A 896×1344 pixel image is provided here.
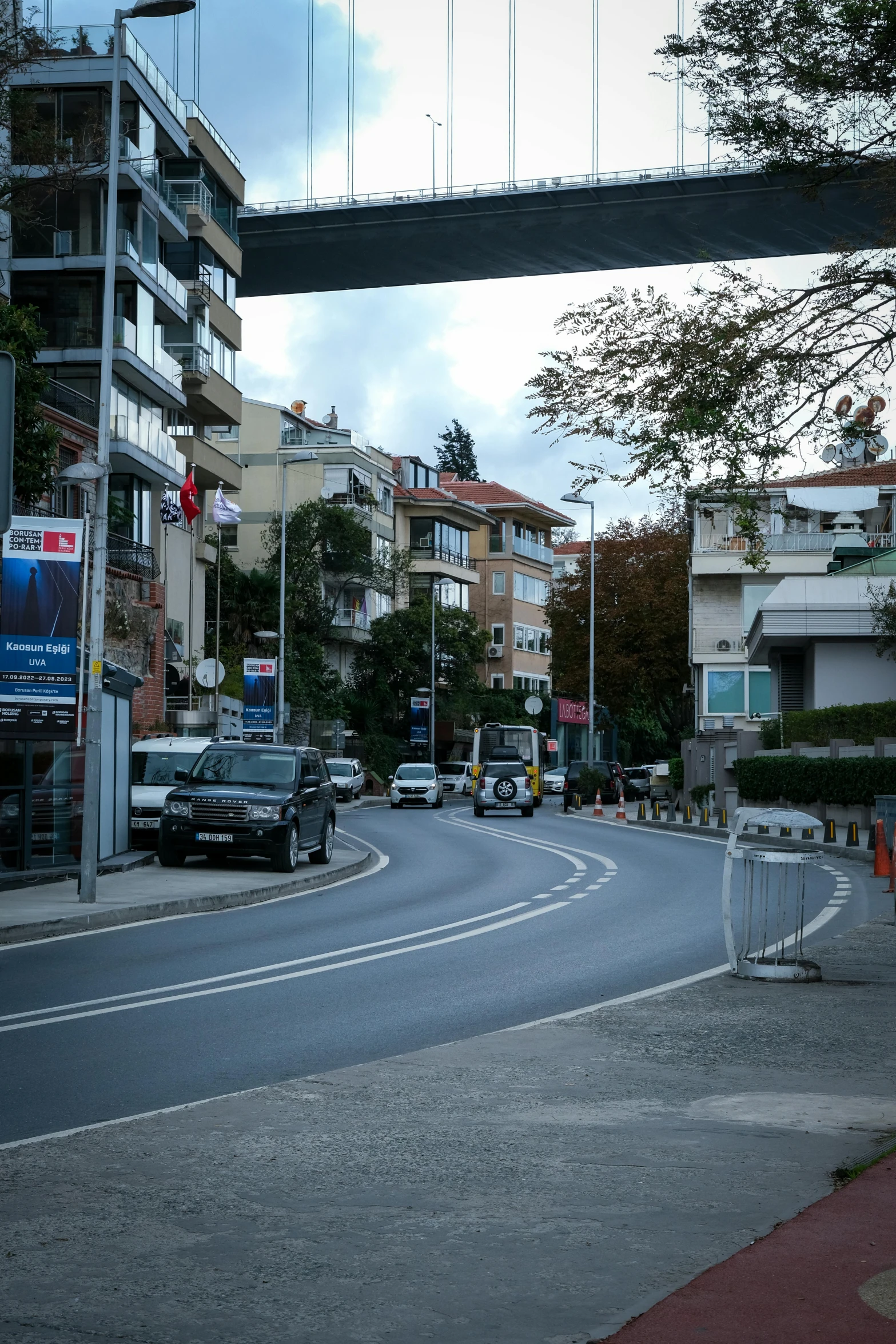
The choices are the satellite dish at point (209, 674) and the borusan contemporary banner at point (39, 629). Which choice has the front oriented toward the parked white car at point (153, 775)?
the satellite dish

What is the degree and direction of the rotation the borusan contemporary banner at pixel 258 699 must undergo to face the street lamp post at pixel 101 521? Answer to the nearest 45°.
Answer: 0° — it already faces it

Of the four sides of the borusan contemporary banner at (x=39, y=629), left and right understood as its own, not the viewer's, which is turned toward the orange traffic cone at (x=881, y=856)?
left

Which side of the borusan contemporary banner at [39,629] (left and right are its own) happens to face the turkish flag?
back

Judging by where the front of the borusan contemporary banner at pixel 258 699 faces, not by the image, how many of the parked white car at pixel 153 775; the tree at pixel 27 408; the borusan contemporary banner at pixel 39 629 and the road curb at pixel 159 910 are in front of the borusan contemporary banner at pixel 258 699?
4

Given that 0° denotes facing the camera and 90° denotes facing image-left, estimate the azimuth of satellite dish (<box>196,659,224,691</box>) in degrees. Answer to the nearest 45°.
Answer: approximately 0°

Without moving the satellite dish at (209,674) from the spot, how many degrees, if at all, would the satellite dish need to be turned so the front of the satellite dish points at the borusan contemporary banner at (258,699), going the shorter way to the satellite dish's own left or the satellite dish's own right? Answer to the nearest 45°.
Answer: approximately 90° to the satellite dish's own left

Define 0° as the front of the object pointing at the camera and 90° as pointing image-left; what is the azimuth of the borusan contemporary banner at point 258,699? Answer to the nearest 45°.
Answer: approximately 0°
